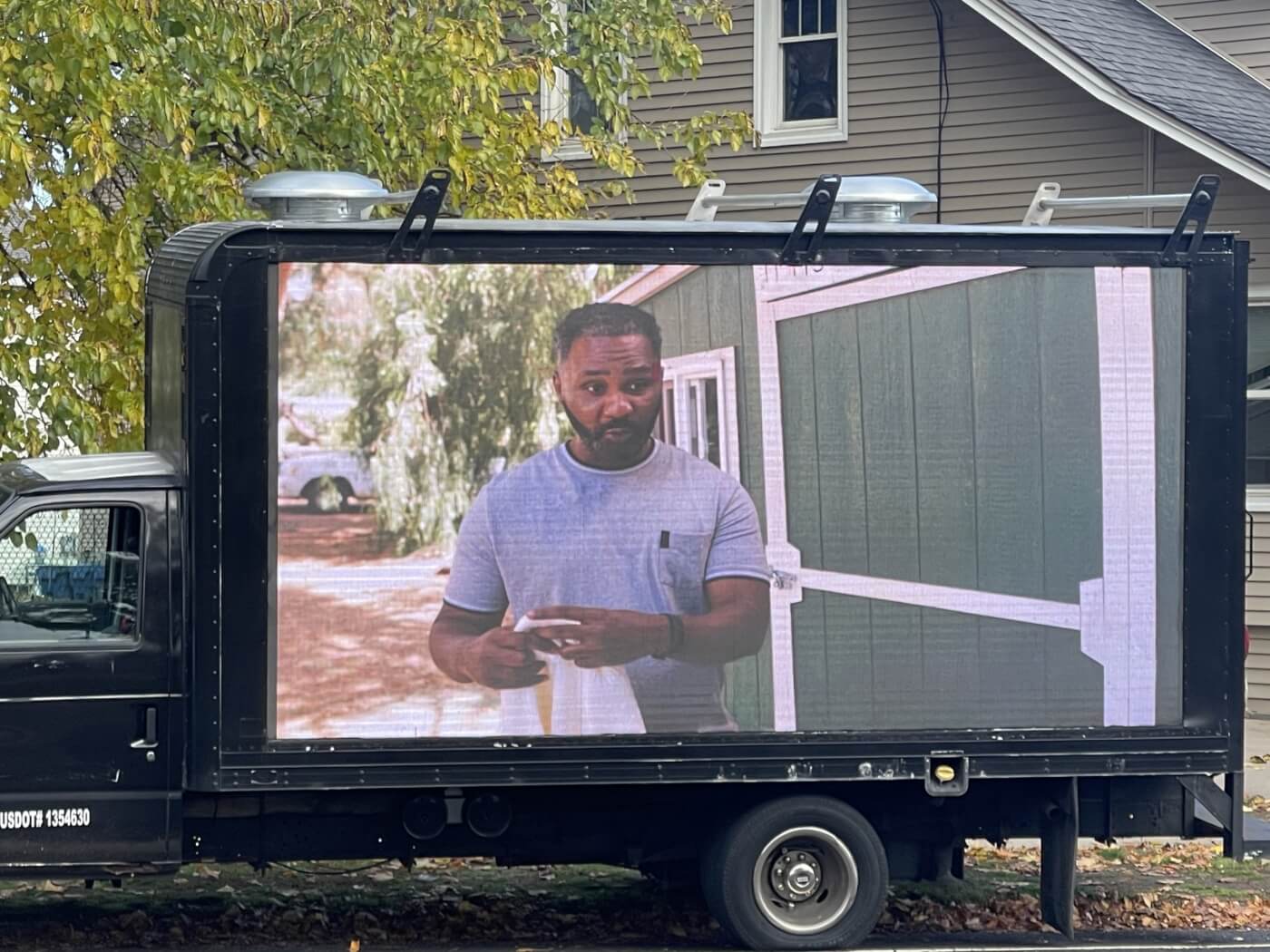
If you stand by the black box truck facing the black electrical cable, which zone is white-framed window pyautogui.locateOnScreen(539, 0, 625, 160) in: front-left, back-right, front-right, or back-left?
front-left

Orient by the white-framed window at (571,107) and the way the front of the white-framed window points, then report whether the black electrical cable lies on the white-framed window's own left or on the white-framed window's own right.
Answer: on the white-framed window's own left

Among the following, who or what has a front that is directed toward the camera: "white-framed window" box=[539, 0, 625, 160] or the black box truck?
the white-framed window

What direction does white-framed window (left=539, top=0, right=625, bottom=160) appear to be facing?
toward the camera

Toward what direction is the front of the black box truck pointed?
to the viewer's left

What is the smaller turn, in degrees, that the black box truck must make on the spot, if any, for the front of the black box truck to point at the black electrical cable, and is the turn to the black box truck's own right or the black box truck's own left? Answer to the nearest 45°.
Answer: approximately 90° to the black box truck's own right

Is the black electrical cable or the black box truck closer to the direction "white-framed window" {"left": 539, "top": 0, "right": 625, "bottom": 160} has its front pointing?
the black box truck

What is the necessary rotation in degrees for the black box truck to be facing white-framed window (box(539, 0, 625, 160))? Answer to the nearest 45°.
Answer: approximately 90° to its right

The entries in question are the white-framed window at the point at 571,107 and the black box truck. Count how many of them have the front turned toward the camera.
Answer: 1

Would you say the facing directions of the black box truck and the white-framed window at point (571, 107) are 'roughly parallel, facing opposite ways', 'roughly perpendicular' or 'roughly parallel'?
roughly perpendicular

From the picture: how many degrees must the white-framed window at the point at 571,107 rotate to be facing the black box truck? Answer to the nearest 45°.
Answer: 0° — it already faces it
